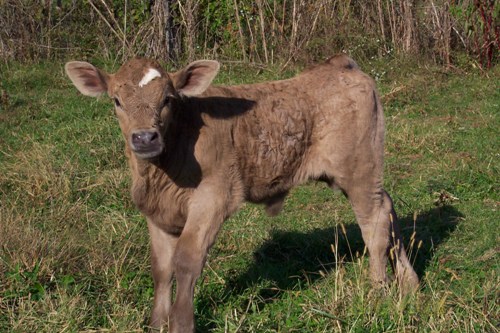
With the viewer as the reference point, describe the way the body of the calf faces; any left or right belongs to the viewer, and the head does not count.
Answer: facing the viewer and to the left of the viewer
